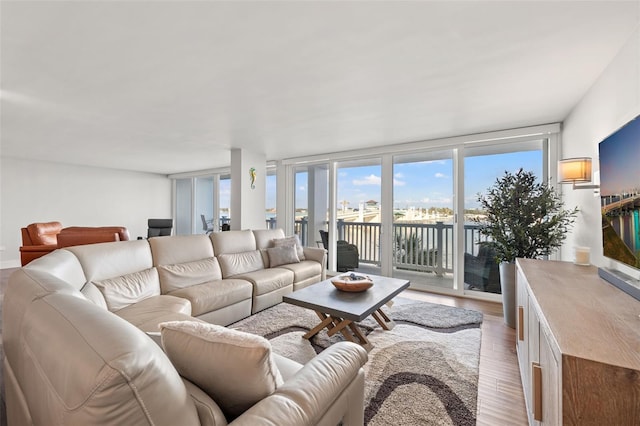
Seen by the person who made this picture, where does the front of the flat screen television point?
facing the viewer and to the left of the viewer

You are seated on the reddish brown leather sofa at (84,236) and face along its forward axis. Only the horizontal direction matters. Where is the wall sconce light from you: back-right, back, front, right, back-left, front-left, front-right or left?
front-left

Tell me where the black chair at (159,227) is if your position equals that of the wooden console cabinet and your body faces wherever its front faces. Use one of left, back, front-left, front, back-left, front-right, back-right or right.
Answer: front

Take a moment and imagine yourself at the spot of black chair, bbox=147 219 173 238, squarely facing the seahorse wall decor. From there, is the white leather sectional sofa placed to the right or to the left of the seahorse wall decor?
right

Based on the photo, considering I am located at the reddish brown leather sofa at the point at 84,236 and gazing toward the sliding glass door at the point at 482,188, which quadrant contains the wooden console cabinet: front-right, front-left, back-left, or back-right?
front-right

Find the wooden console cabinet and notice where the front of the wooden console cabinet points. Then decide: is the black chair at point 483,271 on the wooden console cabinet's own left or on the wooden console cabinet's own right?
on the wooden console cabinet's own right

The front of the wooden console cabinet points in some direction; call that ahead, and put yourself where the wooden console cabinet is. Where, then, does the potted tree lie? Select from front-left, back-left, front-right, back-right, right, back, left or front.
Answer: right

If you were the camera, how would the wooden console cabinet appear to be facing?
facing to the left of the viewer

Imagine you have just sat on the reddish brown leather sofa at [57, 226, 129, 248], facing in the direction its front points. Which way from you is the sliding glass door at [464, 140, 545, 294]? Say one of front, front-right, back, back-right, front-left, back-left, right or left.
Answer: front-left

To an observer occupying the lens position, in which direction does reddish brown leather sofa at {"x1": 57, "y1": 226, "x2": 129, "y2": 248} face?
facing the viewer

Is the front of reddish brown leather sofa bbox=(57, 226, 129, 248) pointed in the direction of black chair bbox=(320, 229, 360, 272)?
no

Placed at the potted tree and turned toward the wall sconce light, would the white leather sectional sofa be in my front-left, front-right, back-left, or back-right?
front-right

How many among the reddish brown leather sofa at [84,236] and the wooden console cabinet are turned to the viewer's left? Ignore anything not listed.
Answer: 1

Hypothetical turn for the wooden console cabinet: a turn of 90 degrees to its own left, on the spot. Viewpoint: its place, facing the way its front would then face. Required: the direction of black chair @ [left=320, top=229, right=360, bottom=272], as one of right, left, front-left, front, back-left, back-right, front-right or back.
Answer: back-right

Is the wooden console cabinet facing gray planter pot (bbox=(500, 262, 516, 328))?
no

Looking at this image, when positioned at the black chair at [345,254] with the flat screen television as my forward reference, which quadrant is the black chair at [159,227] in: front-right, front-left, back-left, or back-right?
back-right

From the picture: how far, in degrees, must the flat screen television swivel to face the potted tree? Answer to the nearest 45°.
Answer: approximately 90° to its right
